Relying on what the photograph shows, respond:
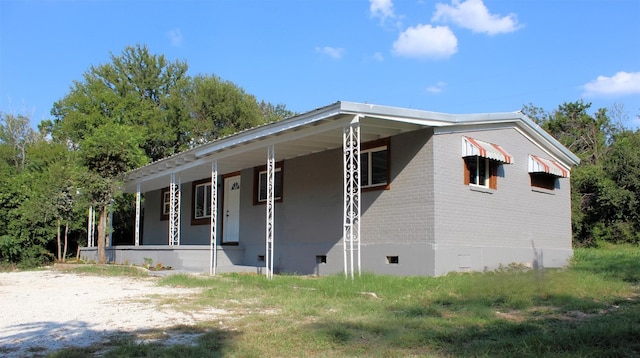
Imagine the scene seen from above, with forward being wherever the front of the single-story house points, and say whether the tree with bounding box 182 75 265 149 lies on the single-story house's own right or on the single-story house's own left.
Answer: on the single-story house's own right

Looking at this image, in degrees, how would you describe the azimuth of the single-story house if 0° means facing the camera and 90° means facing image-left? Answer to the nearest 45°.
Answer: approximately 45°

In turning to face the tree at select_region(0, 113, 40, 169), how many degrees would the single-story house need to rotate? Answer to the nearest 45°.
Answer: approximately 90° to its right

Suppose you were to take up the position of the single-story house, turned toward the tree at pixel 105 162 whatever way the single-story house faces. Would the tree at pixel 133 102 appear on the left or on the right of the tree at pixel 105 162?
right

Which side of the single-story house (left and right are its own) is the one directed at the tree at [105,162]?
right

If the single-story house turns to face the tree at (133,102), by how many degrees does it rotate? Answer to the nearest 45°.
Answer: approximately 90° to its right

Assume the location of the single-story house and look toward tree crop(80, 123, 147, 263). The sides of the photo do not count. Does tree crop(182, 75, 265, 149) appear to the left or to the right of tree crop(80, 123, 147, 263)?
right
